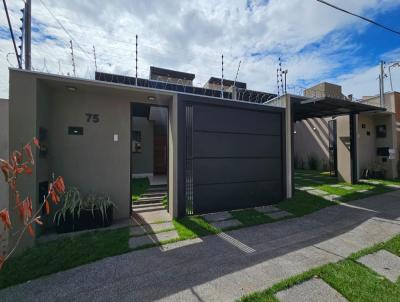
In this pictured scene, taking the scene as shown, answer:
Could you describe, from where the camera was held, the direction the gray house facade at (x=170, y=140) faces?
facing the viewer and to the right of the viewer

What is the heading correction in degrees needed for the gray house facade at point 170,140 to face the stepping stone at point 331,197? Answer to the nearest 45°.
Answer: approximately 45° to its left

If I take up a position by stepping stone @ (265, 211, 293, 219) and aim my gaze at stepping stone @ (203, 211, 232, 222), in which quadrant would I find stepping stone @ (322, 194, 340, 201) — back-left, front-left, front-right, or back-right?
back-right

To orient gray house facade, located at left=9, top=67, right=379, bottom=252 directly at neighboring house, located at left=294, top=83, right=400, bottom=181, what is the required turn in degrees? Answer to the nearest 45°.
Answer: approximately 90° to its left

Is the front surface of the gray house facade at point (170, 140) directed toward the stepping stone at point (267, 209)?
no

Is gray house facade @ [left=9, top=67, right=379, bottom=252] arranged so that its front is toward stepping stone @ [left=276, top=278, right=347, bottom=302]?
yes

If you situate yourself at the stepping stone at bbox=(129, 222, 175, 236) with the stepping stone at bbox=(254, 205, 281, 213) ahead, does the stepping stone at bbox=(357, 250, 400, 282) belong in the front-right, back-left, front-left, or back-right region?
front-right

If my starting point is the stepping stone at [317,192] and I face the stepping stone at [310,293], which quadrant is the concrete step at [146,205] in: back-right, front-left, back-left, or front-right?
front-right

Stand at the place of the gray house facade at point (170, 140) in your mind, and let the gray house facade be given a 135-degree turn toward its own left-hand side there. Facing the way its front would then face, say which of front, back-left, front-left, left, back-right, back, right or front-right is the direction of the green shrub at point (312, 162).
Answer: front-right
